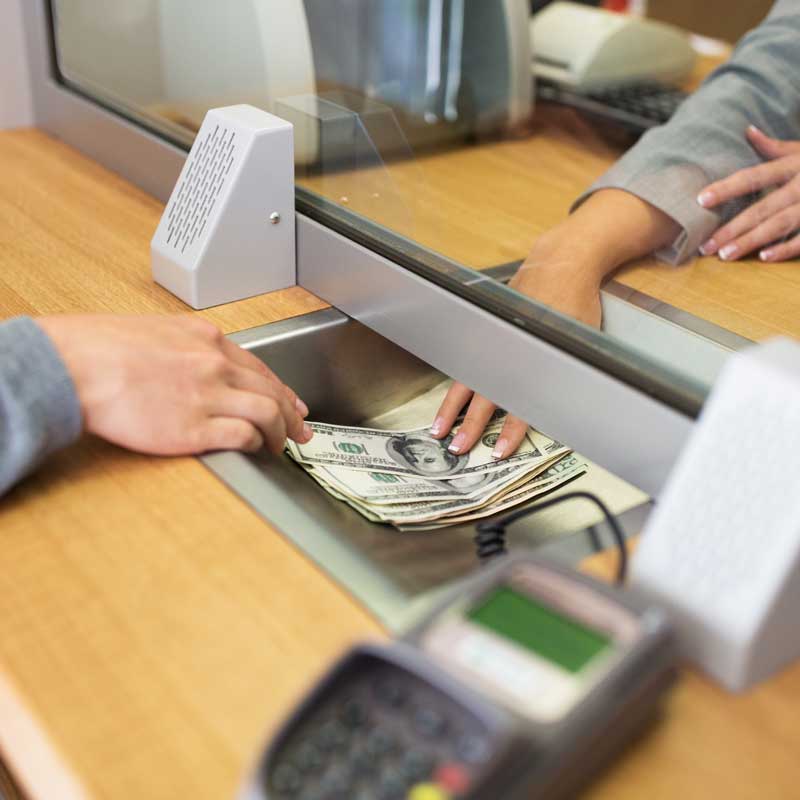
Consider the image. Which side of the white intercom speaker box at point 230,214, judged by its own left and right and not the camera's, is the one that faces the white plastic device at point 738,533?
left

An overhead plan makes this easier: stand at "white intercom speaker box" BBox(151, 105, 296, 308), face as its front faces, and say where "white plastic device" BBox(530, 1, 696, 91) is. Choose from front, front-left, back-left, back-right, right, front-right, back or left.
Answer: back

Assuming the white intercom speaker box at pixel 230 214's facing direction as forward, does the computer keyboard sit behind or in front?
behind

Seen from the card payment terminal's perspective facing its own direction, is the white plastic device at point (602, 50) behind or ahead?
behind

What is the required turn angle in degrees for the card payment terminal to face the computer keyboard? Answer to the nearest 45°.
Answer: approximately 135° to its right

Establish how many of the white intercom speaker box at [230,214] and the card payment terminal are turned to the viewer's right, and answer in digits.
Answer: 0

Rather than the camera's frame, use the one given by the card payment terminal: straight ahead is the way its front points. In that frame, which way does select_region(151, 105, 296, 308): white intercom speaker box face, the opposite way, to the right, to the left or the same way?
the same way

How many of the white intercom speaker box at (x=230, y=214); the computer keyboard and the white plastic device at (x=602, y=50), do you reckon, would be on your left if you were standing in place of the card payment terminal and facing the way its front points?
0

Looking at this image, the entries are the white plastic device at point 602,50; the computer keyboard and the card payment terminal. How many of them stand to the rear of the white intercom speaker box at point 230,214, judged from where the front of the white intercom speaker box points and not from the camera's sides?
2

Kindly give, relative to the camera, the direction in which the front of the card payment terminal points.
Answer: facing the viewer and to the left of the viewer

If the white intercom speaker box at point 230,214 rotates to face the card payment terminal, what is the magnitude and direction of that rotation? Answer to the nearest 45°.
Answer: approximately 45° to its left
